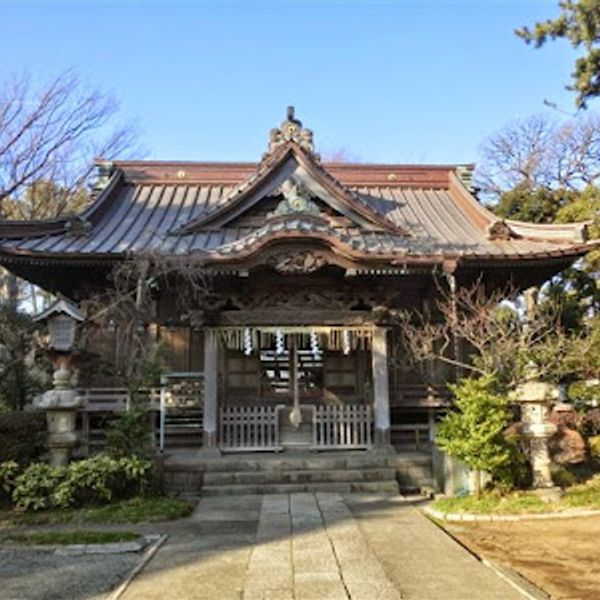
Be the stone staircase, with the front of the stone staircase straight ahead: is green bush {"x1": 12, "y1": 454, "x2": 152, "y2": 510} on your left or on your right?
on your right

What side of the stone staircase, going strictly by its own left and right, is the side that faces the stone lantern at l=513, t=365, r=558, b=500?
left

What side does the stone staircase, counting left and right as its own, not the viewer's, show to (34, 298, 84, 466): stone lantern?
right

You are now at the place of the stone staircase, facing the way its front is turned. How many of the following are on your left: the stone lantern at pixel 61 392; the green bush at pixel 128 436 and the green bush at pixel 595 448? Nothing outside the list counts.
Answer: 1

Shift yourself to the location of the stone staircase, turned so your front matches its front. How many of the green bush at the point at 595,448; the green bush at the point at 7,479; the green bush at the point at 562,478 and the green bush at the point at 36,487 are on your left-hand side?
2

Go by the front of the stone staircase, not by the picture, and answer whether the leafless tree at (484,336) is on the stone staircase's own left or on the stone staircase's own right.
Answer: on the stone staircase's own left

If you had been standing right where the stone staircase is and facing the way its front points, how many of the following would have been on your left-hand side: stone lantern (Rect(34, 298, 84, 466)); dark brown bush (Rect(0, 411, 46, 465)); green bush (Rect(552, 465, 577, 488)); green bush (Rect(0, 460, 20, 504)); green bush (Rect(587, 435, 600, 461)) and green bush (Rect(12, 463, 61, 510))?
2

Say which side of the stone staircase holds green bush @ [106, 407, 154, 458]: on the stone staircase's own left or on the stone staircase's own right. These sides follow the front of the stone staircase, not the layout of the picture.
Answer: on the stone staircase's own right

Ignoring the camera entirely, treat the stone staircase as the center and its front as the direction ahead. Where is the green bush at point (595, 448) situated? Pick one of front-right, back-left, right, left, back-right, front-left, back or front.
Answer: left

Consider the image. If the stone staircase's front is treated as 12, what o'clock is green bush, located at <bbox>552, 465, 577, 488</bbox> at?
The green bush is roughly at 9 o'clock from the stone staircase.

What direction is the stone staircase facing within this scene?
toward the camera

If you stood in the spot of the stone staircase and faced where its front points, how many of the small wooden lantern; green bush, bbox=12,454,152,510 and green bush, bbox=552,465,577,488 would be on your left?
1

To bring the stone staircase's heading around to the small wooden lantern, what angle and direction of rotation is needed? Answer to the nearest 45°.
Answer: approximately 90° to its right

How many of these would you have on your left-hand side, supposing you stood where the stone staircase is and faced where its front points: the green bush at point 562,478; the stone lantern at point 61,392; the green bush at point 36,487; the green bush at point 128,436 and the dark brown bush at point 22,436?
1

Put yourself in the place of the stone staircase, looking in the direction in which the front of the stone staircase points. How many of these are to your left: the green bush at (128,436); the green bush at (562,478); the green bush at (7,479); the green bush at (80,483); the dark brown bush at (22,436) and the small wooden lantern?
1

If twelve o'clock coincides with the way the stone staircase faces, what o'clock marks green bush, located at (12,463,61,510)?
The green bush is roughly at 2 o'clock from the stone staircase.
